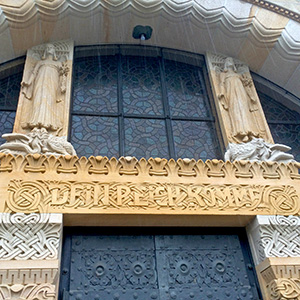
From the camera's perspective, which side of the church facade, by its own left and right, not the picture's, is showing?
front
